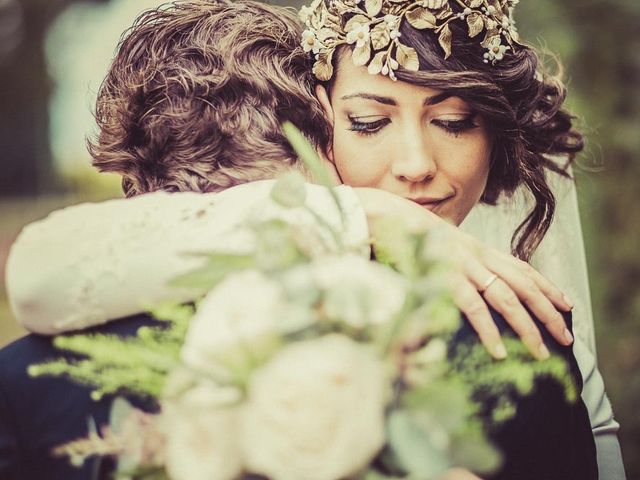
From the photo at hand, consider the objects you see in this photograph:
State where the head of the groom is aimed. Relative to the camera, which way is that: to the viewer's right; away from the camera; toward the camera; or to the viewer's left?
away from the camera

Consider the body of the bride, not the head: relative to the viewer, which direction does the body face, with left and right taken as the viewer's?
facing the viewer

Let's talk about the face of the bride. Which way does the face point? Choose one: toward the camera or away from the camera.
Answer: toward the camera
